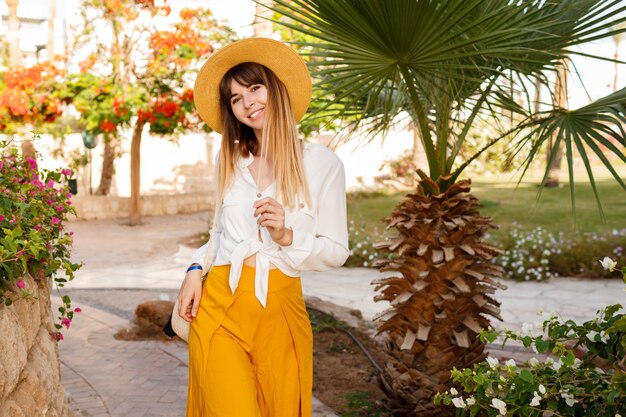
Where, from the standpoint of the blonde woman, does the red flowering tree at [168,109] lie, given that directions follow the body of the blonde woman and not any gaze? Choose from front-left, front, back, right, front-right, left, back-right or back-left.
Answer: back

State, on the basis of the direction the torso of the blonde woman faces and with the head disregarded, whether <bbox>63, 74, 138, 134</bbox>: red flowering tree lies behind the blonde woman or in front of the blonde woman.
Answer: behind

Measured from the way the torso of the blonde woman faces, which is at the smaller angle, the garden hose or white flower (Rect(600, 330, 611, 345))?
the white flower

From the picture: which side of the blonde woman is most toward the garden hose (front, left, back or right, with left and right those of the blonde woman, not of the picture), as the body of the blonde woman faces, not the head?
back

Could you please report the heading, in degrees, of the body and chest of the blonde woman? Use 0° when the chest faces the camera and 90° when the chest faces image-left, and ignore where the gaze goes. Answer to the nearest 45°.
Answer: approximately 0°

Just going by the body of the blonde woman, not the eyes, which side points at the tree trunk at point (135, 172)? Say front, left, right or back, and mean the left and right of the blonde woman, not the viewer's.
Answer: back

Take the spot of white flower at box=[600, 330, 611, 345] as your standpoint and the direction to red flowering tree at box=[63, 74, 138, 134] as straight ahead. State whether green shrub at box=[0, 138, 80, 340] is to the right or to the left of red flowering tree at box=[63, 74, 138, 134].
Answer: left

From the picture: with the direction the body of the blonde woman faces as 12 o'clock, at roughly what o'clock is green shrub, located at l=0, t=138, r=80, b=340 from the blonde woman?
The green shrub is roughly at 4 o'clock from the blonde woman.
